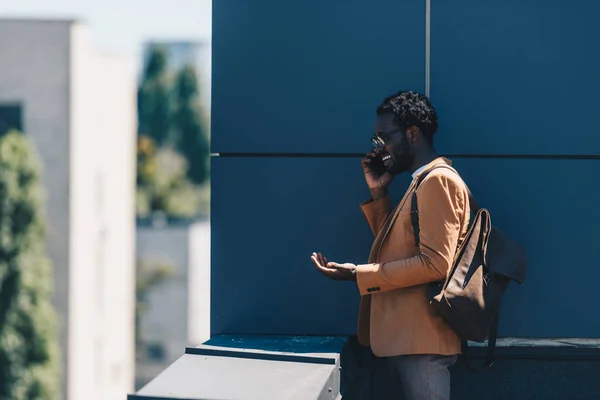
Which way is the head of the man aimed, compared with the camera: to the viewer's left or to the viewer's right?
to the viewer's left

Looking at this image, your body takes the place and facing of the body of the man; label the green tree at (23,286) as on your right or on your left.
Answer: on your right

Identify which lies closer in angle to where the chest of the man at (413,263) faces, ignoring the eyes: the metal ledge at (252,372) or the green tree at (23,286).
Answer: the metal ledge

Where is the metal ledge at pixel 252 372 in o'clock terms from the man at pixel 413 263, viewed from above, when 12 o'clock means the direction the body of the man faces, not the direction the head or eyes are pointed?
The metal ledge is roughly at 11 o'clock from the man.

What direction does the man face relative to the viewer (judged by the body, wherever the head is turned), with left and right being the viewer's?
facing to the left of the viewer
